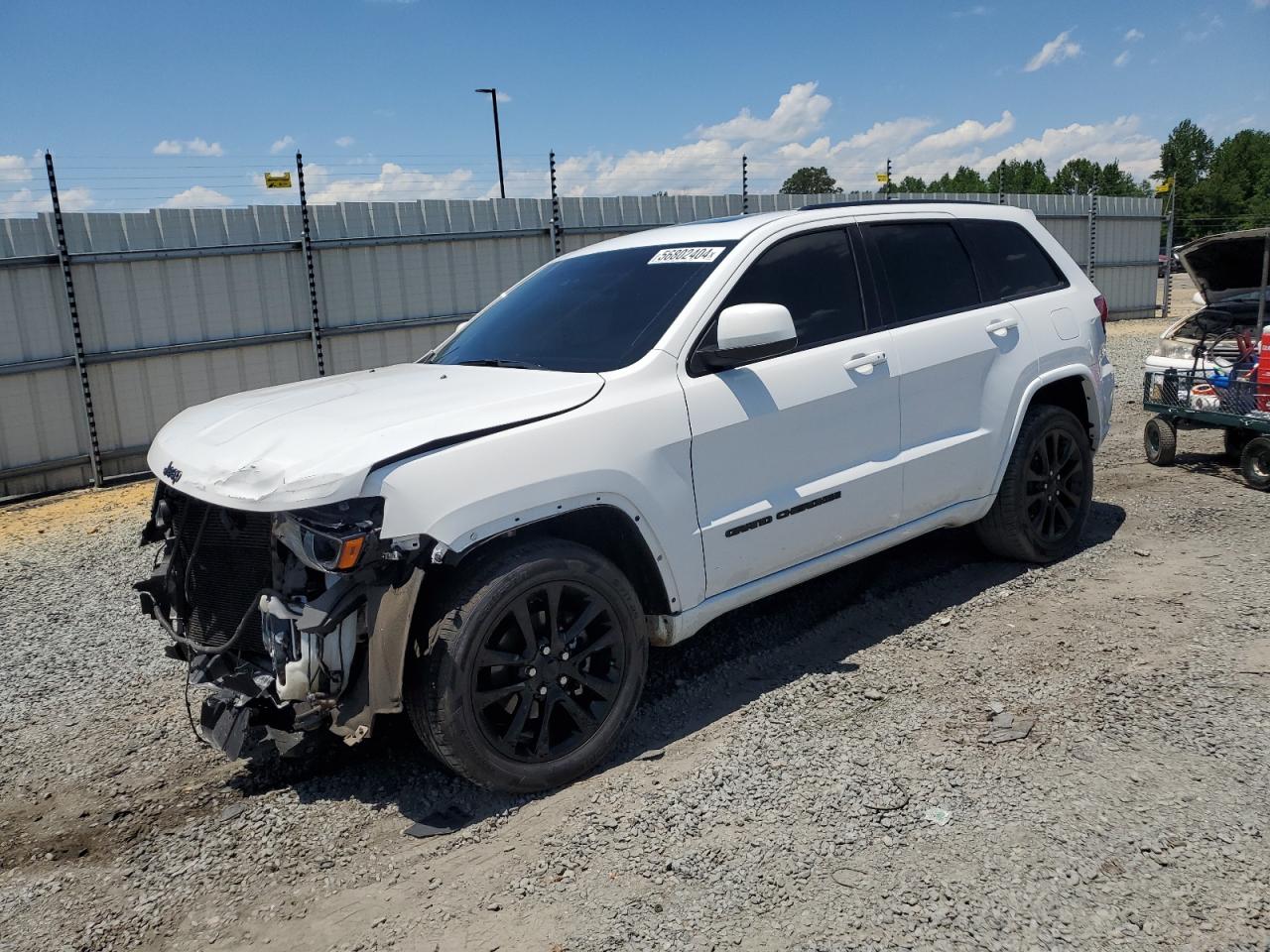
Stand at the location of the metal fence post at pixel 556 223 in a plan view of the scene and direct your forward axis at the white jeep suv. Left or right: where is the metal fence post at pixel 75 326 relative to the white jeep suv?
right

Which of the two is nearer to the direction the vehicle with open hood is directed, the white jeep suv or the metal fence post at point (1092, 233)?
the white jeep suv

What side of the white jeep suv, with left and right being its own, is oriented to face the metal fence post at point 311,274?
right

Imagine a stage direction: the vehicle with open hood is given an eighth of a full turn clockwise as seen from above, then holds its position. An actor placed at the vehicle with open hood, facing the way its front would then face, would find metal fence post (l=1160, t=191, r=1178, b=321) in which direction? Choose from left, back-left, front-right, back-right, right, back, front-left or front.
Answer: right

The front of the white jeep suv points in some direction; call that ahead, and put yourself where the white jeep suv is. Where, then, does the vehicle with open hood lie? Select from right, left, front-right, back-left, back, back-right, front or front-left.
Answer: back

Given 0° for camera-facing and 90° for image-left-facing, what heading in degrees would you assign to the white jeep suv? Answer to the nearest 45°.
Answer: approximately 45°

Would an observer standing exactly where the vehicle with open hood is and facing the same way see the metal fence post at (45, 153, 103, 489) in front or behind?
in front

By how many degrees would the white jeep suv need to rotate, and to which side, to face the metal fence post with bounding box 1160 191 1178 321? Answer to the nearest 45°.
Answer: approximately 180°

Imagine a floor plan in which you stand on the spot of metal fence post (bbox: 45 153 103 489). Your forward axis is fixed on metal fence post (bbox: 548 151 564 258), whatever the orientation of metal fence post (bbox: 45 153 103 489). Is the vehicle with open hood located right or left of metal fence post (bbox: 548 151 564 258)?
right

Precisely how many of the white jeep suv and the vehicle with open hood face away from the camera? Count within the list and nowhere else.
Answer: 0

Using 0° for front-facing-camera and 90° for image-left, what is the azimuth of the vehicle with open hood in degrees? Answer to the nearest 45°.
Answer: approximately 45°

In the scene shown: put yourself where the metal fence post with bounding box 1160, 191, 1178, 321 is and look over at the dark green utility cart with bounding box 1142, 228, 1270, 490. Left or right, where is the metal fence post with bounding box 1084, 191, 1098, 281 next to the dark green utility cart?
right

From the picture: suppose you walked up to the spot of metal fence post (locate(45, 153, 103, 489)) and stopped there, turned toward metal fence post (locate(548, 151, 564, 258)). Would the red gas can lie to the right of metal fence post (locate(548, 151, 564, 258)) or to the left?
right

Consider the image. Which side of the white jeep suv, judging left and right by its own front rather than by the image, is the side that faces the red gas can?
back

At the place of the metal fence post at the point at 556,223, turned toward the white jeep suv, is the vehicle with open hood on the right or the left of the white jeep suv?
left
